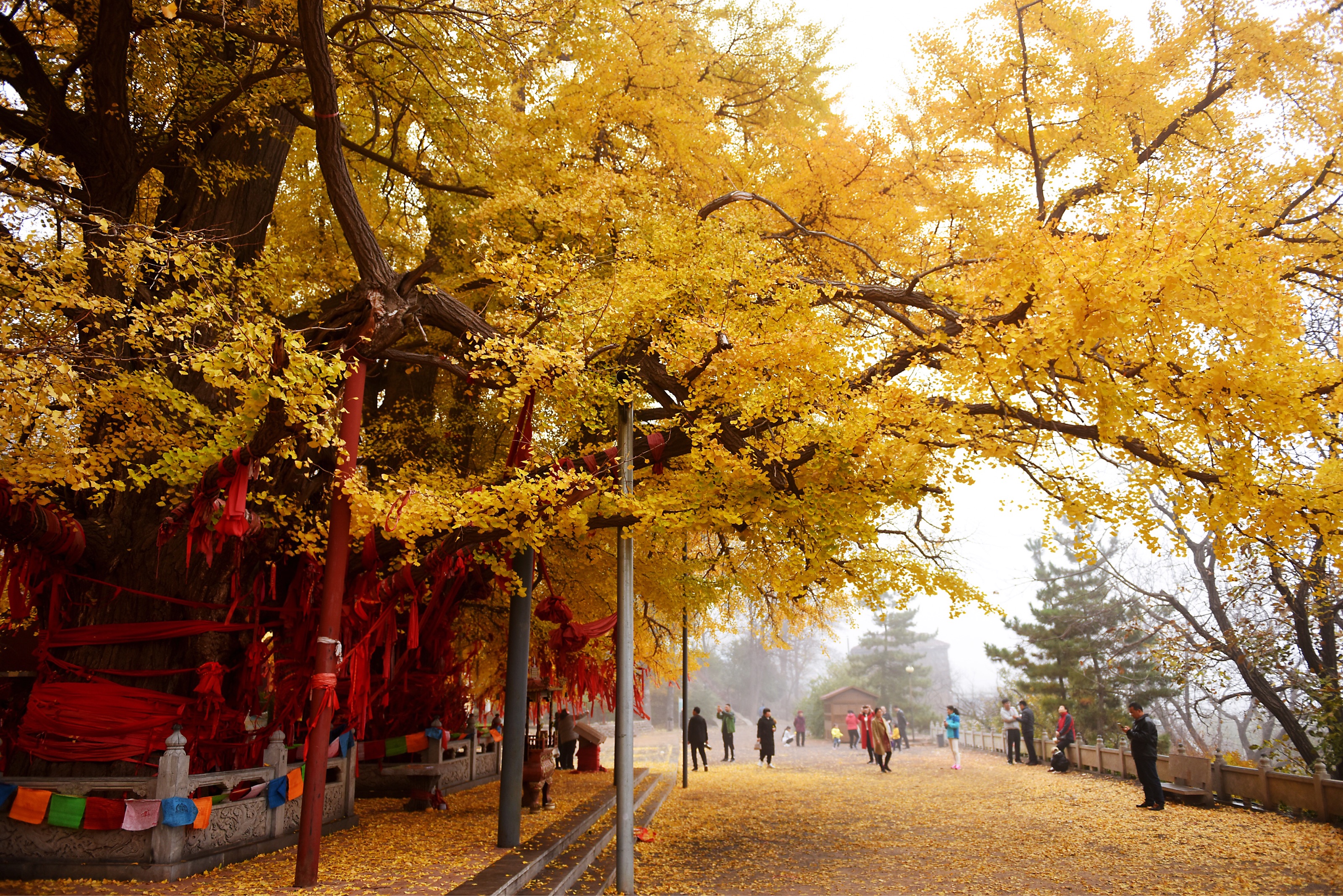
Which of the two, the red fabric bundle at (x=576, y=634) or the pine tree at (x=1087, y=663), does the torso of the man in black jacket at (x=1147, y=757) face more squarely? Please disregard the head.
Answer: the red fabric bundle

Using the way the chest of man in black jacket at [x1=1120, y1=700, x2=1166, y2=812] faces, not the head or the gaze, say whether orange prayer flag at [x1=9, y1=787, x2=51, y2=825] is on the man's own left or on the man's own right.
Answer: on the man's own left

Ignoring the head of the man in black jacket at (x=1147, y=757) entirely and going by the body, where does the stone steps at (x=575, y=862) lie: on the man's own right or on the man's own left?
on the man's own left

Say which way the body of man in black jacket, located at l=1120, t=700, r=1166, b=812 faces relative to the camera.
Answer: to the viewer's left

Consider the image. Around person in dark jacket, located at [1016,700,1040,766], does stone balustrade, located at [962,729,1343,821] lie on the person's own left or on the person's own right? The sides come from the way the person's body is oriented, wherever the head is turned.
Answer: on the person's own left
